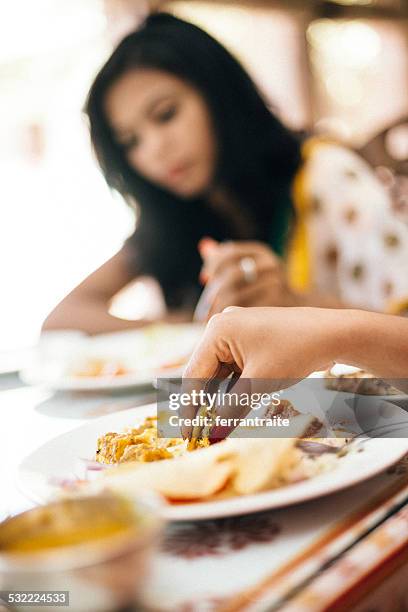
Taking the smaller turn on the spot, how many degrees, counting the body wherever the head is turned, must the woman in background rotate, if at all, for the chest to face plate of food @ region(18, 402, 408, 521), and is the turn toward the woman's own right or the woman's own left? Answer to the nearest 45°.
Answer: approximately 45° to the woman's own left

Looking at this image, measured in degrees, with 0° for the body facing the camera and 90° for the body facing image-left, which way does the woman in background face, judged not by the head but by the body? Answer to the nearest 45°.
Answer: approximately 45°

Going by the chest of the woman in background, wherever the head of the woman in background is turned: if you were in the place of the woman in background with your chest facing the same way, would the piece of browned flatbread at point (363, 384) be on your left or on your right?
on your left

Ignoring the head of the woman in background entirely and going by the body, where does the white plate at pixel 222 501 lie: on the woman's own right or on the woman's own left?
on the woman's own left
